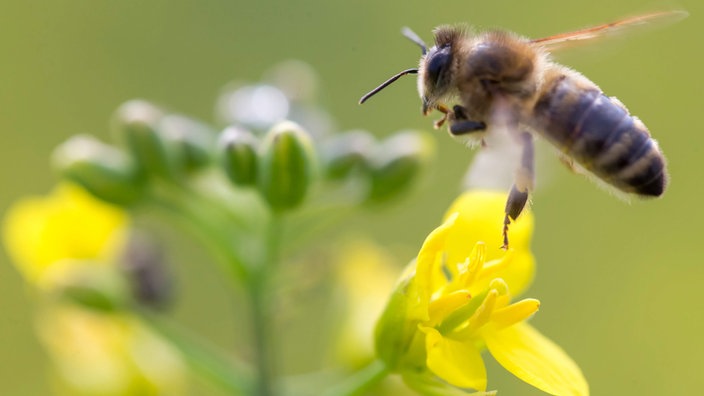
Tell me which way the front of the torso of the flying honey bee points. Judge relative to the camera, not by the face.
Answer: to the viewer's left

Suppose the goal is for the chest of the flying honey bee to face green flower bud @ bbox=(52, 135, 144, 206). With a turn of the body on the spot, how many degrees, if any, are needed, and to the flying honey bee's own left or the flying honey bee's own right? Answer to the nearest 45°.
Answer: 0° — it already faces it

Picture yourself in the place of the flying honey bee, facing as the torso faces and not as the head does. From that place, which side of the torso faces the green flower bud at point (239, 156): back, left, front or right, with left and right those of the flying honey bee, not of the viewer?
front

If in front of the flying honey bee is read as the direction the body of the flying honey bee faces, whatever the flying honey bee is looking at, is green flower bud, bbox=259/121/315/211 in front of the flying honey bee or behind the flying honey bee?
in front

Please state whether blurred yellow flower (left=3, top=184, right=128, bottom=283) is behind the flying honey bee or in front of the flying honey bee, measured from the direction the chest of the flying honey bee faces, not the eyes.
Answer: in front
